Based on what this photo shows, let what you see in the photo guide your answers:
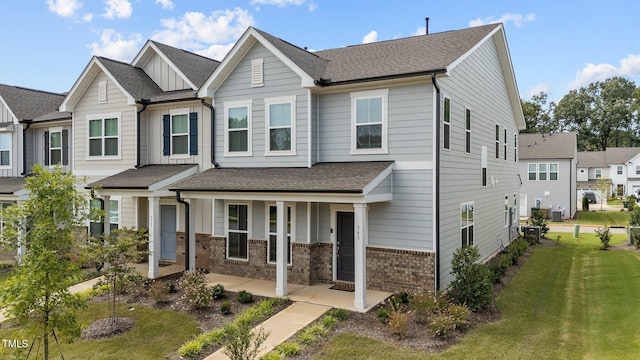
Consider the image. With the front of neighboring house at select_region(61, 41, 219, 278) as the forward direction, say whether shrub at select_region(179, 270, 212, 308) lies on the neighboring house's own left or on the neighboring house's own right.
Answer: on the neighboring house's own left

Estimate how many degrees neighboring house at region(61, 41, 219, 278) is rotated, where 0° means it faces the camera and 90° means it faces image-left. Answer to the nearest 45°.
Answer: approximately 45°

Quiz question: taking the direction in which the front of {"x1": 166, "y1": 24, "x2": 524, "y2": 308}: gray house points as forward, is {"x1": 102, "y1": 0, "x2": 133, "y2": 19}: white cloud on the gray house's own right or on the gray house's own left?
on the gray house's own right

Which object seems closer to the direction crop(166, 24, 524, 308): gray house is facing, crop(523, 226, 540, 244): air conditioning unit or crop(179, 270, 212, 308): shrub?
the shrub

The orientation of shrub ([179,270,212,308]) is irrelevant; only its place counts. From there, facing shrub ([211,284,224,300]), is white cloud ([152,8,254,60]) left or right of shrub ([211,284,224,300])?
left

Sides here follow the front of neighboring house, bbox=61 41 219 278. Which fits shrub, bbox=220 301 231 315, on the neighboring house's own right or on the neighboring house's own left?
on the neighboring house's own left

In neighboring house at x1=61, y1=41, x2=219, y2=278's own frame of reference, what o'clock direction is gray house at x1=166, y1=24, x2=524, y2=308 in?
The gray house is roughly at 9 o'clock from the neighboring house.

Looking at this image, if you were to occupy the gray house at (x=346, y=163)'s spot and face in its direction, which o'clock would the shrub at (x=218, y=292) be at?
The shrub is roughly at 1 o'clock from the gray house.

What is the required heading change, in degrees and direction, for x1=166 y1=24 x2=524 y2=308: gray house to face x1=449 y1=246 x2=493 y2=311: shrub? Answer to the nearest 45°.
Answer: approximately 90° to its left

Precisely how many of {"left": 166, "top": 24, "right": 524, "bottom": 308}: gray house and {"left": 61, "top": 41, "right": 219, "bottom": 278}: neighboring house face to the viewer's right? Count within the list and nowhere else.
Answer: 0

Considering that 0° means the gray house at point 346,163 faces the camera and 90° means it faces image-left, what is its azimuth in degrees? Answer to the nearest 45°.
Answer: approximately 45°
